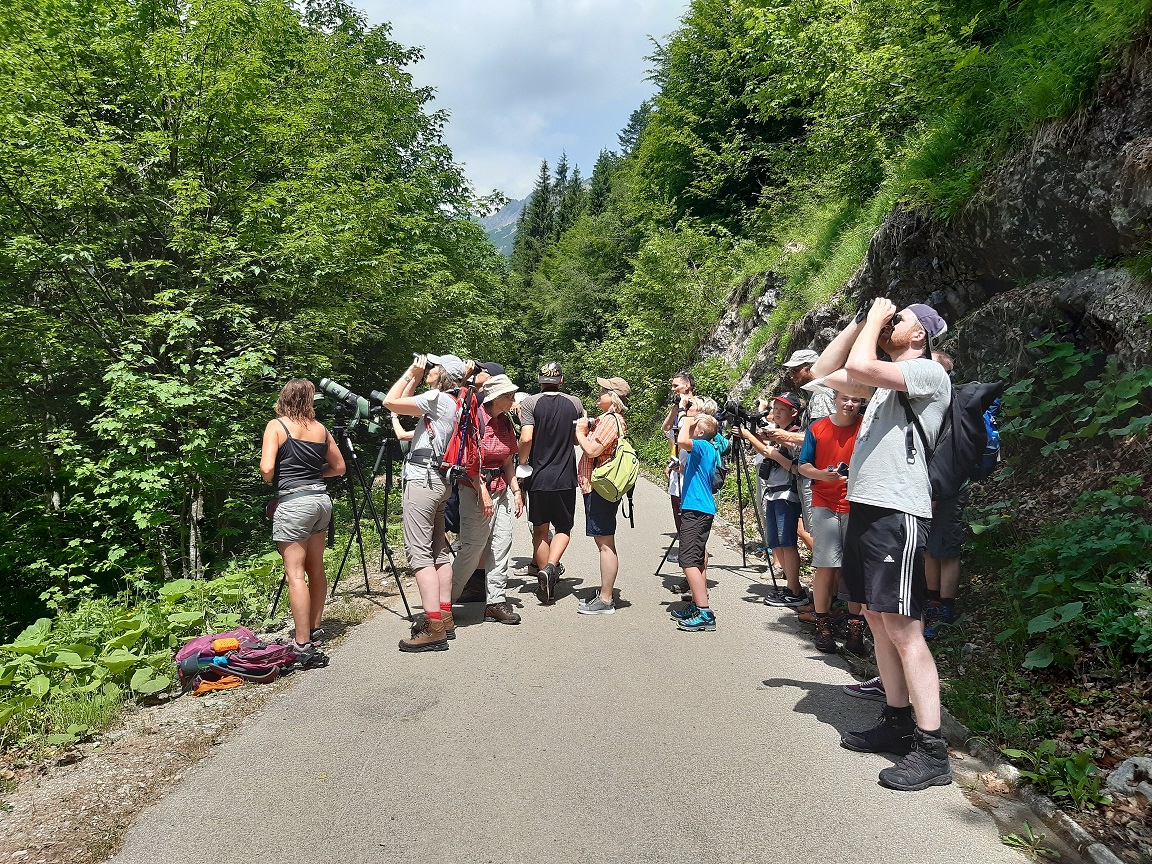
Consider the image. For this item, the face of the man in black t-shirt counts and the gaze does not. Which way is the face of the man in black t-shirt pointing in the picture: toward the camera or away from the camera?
away from the camera

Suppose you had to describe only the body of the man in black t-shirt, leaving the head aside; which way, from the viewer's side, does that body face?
away from the camera

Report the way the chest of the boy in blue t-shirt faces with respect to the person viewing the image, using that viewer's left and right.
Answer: facing to the left of the viewer

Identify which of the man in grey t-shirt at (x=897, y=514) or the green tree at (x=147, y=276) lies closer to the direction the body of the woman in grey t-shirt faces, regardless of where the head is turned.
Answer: the green tree

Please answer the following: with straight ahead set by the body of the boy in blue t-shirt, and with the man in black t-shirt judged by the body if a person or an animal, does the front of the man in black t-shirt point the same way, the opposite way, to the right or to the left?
to the right
